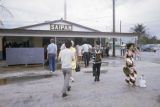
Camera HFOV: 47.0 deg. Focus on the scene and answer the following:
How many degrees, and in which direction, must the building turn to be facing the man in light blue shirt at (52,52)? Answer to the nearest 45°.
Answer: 0° — it already faces them

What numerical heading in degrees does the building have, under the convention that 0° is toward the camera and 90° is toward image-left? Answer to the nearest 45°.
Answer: approximately 0°

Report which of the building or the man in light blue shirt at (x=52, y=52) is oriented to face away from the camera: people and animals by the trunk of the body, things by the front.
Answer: the man in light blue shirt

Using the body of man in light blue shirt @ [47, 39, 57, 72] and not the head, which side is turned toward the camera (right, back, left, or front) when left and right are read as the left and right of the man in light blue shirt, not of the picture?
back

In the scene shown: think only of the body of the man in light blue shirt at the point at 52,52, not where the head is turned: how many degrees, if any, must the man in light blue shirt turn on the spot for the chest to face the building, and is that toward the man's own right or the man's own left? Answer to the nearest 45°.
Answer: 0° — they already face it

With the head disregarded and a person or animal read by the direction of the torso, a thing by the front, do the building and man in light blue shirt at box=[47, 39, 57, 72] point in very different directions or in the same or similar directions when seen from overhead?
very different directions

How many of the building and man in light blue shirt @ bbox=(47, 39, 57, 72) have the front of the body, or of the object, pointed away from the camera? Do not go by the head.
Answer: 1
